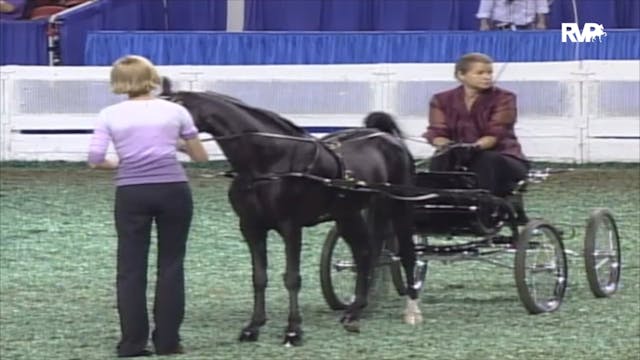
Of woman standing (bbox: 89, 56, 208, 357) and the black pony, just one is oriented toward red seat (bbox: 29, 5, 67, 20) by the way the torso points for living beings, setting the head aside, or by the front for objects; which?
the woman standing

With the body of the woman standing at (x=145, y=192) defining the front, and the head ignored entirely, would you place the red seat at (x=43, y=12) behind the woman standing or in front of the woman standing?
in front

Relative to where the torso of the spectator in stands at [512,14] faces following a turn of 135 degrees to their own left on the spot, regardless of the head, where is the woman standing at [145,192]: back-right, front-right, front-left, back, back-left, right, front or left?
back-right

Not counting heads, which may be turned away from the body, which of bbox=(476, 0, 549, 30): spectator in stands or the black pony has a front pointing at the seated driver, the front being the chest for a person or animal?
the spectator in stands

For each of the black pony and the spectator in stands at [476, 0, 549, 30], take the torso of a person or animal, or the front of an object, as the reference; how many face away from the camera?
0

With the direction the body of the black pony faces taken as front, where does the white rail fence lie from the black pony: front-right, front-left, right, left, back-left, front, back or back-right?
back-right

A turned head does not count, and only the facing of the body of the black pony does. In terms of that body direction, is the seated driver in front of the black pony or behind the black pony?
behind

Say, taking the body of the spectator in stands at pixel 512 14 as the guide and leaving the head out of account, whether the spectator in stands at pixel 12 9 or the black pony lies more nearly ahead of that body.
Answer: the black pony

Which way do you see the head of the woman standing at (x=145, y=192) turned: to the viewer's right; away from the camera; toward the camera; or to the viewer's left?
away from the camera

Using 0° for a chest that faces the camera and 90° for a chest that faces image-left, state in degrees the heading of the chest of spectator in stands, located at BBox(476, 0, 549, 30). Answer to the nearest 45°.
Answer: approximately 0°

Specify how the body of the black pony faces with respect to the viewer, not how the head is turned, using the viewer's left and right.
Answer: facing the viewer and to the left of the viewer

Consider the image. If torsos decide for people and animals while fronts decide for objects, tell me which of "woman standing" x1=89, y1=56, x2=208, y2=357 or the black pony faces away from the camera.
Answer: the woman standing

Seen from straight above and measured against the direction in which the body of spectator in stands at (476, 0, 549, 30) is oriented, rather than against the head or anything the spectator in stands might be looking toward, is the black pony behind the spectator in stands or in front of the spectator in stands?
in front

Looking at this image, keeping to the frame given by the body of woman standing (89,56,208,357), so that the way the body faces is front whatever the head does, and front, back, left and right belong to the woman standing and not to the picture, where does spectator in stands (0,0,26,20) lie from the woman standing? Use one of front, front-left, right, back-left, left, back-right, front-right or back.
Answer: front

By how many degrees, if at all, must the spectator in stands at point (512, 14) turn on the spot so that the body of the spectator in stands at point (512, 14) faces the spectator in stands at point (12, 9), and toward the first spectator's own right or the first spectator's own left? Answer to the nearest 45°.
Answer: approximately 90° to the first spectator's own right

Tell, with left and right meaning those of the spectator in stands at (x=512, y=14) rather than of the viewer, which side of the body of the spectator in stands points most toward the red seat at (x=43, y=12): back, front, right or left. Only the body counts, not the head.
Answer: right

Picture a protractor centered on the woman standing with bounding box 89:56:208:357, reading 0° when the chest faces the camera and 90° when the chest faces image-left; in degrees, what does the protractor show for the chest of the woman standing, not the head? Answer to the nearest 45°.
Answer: approximately 180°
